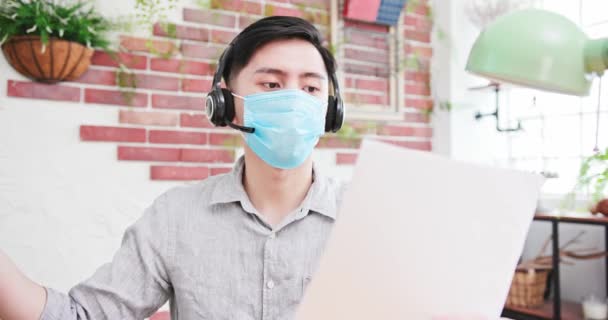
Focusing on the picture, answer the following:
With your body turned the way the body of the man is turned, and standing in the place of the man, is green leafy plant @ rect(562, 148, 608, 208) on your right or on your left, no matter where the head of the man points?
on your left

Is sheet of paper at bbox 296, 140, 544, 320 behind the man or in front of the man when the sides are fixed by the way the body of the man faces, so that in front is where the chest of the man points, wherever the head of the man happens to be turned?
in front

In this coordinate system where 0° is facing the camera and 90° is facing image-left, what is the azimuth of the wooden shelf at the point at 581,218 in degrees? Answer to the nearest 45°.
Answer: approximately 0°

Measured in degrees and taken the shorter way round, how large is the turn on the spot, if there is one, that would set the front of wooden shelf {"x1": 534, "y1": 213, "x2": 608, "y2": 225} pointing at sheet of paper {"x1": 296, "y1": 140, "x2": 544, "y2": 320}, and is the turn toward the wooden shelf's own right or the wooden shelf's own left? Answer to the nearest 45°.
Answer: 0° — it already faces it

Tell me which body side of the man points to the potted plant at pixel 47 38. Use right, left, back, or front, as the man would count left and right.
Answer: back

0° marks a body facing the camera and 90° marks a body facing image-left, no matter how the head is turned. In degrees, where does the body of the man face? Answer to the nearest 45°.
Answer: approximately 315°

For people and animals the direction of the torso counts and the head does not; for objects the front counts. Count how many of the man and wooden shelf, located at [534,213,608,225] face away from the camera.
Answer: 0

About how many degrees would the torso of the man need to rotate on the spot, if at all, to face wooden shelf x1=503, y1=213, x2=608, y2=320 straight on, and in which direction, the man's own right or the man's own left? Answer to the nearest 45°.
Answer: approximately 90° to the man's own left

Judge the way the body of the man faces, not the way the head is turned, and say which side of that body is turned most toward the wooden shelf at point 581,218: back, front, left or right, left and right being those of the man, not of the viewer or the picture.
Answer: left

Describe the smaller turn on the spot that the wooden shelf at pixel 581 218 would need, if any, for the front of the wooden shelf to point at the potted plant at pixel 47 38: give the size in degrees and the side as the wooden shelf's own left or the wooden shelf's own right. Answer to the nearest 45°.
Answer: approximately 45° to the wooden shelf's own right
